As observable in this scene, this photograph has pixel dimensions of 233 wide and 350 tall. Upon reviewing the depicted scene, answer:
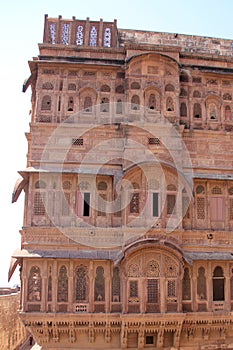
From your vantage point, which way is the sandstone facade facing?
toward the camera
